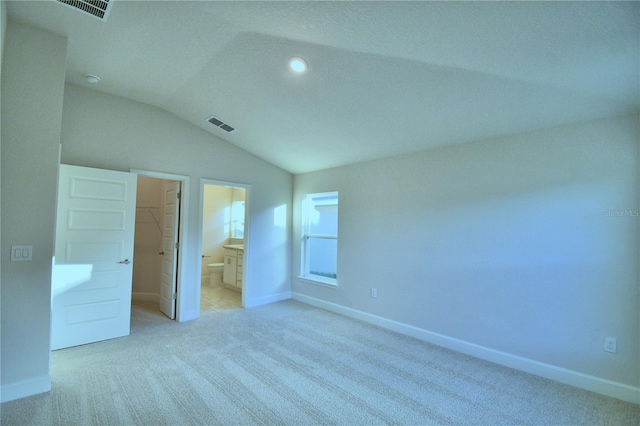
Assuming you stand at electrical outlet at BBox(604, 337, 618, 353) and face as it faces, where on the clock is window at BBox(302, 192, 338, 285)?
The window is roughly at 3 o'clock from the electrical outlet.

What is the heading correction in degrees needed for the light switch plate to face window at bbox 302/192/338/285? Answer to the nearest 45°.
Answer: approximately 90° to its left

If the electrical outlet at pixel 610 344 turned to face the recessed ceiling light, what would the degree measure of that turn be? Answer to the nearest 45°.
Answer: approximately 45° to its right

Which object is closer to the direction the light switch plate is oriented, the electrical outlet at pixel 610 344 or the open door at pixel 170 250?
the electrical outlet

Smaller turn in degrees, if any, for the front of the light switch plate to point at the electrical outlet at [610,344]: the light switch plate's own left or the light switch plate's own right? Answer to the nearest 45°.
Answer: approximately 45° to the light switch plate's own left

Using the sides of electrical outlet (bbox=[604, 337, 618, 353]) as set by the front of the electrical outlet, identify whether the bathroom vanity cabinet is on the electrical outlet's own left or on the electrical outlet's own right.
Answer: on the electrical outlet's own right
